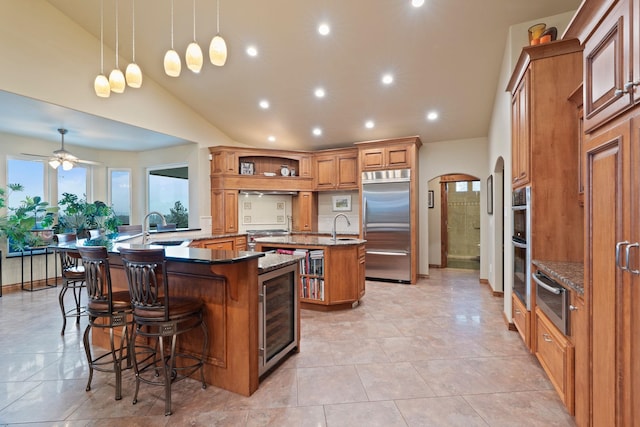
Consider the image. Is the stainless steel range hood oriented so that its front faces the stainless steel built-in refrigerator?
no

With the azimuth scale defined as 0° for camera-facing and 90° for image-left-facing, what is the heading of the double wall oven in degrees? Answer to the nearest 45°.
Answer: approximately 90°

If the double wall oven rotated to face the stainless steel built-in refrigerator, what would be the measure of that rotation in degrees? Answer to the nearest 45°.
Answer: approximately 45° to its right

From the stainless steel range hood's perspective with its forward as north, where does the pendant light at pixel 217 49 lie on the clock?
The pendant light is roughly at 12 o'clock from the stainless steel range hood.

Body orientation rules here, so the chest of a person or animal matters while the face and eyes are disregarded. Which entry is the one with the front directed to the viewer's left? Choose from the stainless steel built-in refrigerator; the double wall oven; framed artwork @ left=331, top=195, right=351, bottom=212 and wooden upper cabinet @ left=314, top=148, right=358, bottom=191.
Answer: the double wall oven

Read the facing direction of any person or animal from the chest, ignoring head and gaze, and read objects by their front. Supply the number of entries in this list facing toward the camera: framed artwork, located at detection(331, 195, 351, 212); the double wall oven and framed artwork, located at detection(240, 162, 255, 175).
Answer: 2

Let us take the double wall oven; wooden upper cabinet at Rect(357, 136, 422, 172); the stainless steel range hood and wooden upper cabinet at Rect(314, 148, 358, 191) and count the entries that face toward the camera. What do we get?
3

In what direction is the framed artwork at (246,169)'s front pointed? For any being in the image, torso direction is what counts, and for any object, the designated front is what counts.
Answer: toward the camera

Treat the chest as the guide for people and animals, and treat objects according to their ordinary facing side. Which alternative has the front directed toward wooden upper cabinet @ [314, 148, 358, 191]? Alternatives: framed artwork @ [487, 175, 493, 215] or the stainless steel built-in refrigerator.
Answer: the framed artwork

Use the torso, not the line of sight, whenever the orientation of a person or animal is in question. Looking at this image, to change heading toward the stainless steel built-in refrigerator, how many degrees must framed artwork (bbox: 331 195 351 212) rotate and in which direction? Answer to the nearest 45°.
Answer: approximately 45° to its left

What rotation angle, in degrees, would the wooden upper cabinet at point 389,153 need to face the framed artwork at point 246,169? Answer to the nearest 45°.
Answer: approximately 90° to its right

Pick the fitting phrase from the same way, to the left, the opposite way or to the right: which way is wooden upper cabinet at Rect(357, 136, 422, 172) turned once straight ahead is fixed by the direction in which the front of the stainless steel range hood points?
the same way

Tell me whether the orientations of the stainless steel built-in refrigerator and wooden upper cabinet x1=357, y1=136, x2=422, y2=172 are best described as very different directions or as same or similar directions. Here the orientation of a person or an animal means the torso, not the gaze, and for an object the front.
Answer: same or similar directions

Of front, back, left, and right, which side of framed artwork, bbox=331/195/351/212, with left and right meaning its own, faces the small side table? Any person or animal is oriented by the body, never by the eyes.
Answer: right

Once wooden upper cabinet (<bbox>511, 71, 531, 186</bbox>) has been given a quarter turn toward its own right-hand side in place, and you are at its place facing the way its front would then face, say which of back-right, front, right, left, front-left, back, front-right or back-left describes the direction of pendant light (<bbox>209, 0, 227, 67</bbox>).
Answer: back-left

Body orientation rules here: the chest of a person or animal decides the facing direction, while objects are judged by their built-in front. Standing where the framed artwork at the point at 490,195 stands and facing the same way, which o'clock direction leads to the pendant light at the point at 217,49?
The pendant light is roughly at 10 o'clock from the framed artwork.

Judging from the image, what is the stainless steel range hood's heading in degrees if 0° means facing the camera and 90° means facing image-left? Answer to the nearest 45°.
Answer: approximately 0°

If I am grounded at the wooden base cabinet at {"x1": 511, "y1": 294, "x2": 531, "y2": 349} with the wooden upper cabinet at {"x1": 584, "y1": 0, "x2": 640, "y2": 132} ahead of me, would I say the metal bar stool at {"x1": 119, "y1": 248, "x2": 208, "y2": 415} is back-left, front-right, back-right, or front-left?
front-right

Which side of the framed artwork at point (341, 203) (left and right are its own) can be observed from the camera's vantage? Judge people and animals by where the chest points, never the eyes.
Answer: front

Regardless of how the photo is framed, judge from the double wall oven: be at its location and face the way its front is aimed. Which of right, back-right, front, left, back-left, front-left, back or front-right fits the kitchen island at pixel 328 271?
front

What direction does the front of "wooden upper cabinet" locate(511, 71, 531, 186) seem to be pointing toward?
to the viewer's left

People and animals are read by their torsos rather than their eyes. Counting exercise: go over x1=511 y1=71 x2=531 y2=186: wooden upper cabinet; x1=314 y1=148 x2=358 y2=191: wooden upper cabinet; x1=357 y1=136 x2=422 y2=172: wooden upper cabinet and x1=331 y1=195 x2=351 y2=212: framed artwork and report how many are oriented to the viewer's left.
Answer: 1
